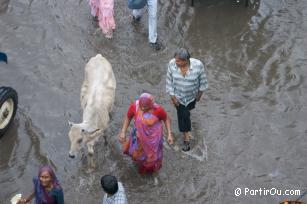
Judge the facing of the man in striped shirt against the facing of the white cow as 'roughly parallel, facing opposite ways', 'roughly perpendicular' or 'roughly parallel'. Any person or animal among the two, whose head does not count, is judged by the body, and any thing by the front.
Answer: roughly parallel

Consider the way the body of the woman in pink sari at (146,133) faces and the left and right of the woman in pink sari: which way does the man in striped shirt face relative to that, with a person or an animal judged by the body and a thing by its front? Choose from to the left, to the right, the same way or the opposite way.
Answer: the same way

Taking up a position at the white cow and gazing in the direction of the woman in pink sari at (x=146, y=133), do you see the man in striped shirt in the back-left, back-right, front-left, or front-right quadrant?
front-left

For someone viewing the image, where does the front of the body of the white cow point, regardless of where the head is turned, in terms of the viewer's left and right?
facing the viewer

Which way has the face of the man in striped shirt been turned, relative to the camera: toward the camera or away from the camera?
toward the camera

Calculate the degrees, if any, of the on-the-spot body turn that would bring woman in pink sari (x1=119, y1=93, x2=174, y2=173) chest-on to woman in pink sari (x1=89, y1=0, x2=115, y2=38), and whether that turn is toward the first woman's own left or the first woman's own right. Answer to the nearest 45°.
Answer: approximately 180°

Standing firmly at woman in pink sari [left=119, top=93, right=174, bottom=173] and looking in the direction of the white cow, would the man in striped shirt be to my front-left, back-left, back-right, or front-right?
back-right

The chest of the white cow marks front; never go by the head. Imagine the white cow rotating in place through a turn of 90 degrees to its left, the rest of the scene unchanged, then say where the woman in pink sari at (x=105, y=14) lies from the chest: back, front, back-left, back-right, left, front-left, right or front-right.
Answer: left

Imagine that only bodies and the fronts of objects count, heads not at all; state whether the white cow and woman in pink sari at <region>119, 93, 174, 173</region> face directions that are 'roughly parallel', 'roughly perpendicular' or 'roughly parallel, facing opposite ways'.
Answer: roughly parallel

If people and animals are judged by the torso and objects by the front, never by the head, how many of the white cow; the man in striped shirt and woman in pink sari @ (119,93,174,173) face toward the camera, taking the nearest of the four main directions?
3

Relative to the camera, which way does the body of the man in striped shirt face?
toward the camera

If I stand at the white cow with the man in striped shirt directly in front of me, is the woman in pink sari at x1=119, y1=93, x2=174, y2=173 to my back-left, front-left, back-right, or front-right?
front-right

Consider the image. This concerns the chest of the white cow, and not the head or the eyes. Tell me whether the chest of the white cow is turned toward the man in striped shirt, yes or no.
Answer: no

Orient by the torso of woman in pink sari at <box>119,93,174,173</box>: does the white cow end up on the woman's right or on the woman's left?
on the woman's right
